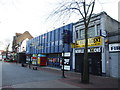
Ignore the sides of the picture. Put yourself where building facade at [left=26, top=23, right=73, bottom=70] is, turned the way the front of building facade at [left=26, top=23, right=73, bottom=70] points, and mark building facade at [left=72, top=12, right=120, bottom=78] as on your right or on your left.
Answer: on your left

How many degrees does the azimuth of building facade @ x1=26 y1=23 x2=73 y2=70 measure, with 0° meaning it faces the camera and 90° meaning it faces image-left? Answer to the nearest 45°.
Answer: approximately 45°

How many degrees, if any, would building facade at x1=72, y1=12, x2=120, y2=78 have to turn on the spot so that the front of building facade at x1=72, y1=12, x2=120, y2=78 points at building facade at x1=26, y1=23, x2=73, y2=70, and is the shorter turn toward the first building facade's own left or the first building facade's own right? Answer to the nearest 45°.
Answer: approximately 90° to the first building facade's own right
